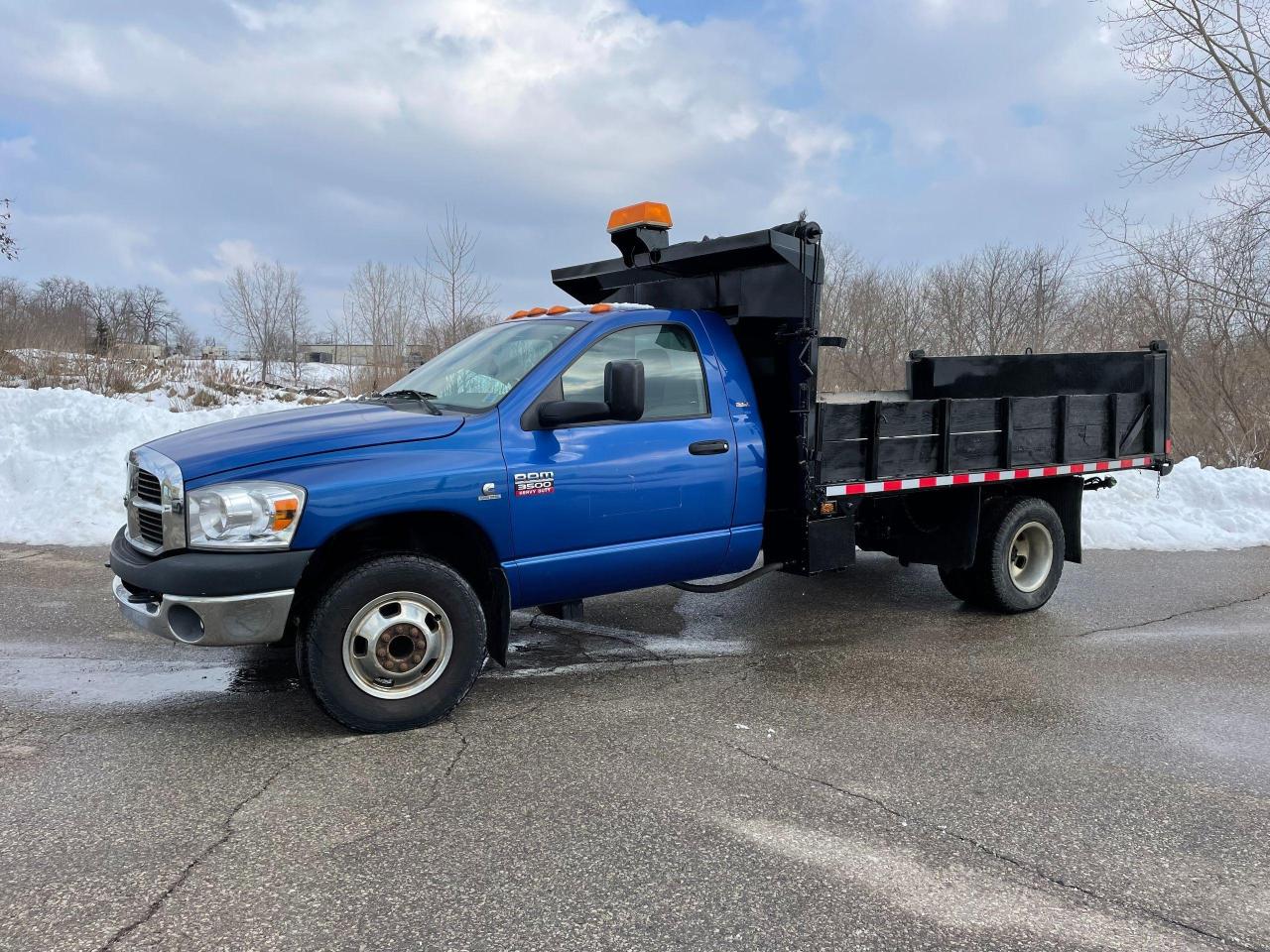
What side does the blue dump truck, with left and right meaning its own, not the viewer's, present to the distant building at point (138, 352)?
right

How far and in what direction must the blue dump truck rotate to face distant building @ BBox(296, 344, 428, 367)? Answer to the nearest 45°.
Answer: approximately 135° to its right

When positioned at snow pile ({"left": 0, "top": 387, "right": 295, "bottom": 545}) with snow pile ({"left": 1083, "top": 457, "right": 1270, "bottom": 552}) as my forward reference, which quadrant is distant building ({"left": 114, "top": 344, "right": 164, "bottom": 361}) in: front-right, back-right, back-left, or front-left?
back-left

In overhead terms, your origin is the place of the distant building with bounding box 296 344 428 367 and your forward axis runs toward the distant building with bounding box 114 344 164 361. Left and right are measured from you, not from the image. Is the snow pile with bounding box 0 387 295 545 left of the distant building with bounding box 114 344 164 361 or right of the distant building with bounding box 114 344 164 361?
left

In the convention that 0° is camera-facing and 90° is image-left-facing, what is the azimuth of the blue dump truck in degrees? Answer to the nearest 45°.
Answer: approximately 45°
